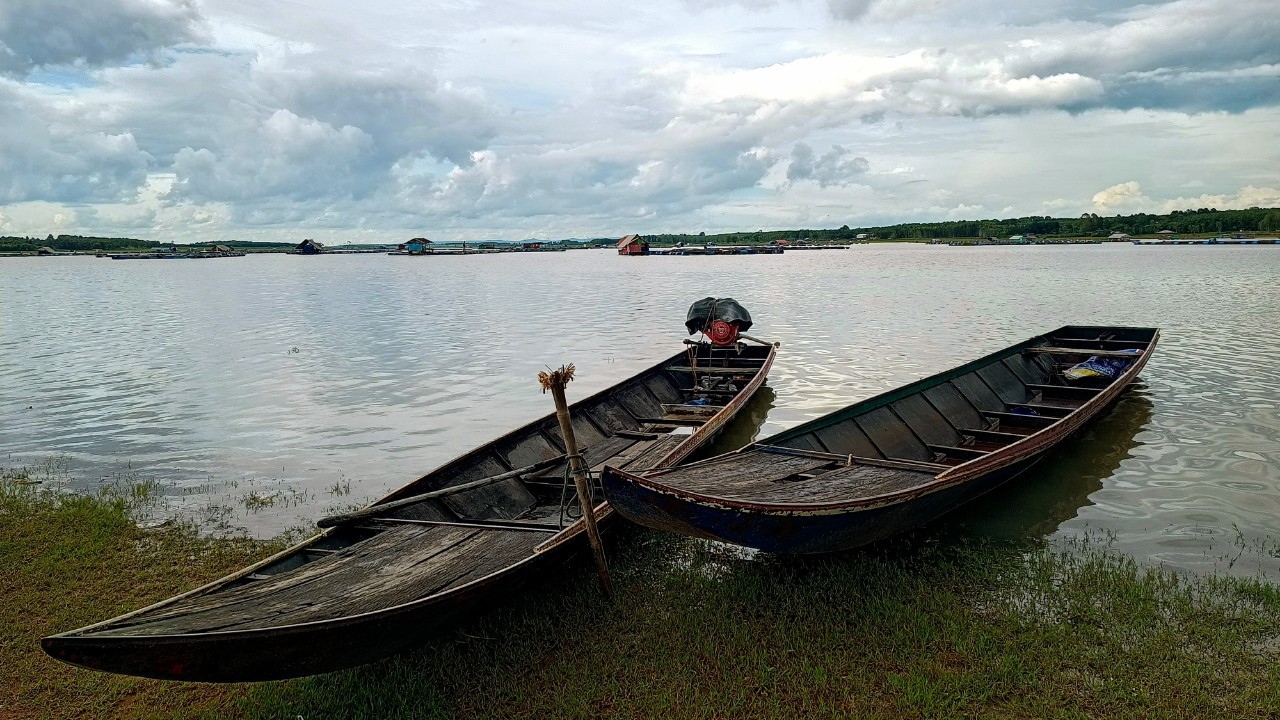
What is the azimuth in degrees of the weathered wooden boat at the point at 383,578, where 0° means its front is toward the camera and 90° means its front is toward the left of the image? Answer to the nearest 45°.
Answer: approximately 45°
